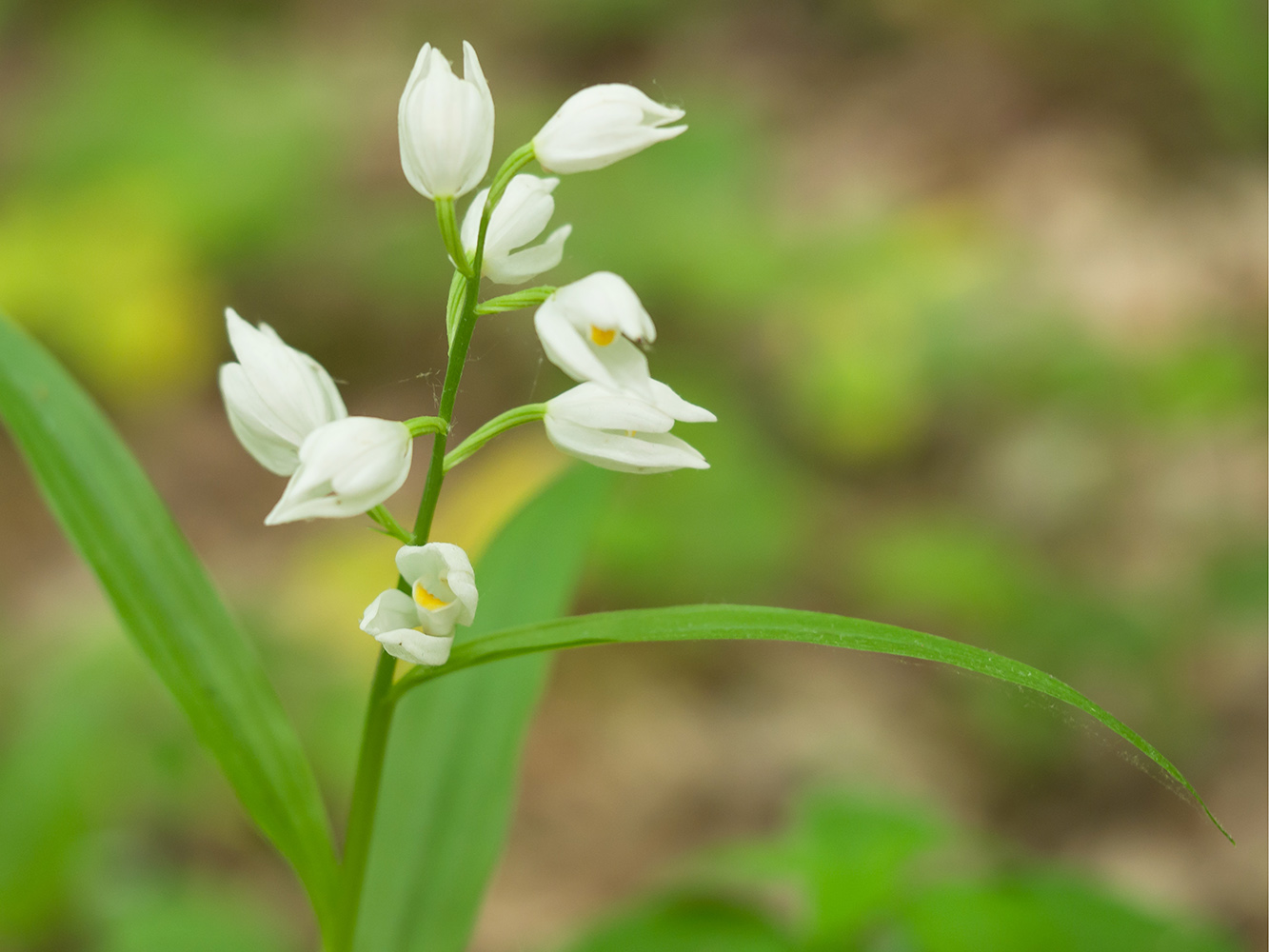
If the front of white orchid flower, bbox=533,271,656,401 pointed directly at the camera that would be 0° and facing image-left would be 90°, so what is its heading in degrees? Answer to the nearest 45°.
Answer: approximately 315°

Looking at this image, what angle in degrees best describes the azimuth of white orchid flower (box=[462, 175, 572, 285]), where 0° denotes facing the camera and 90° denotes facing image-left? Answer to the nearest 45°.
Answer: approximately 270°
